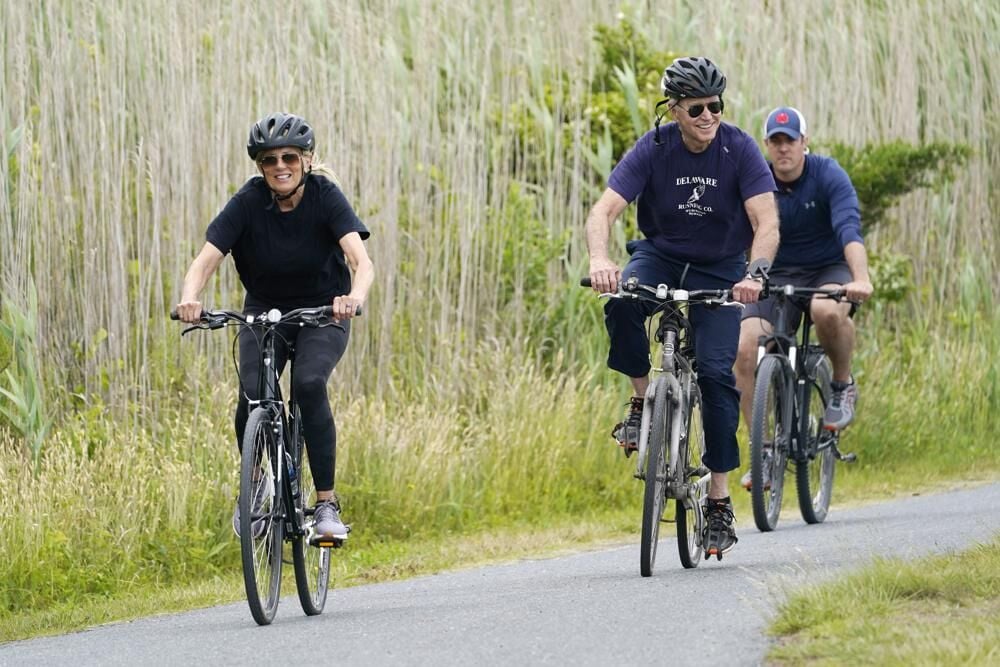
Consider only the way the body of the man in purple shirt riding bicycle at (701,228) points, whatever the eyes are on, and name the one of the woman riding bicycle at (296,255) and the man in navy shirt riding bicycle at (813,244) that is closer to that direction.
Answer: the woman riding bicycle

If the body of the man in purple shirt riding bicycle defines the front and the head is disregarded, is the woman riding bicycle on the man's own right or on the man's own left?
on the man's own right

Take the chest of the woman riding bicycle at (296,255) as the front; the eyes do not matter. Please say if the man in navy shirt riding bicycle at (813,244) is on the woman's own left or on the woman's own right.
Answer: on the woman's own left

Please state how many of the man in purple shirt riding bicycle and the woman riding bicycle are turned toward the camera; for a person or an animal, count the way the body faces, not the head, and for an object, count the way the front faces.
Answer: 2

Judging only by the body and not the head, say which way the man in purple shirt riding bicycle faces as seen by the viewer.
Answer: toward the camera

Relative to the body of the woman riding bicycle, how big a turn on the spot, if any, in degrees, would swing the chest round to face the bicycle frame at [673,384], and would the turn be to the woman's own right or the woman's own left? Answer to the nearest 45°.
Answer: approximately 90° to the woman's own left

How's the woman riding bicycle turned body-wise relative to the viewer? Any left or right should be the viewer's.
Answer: facing the viewer
